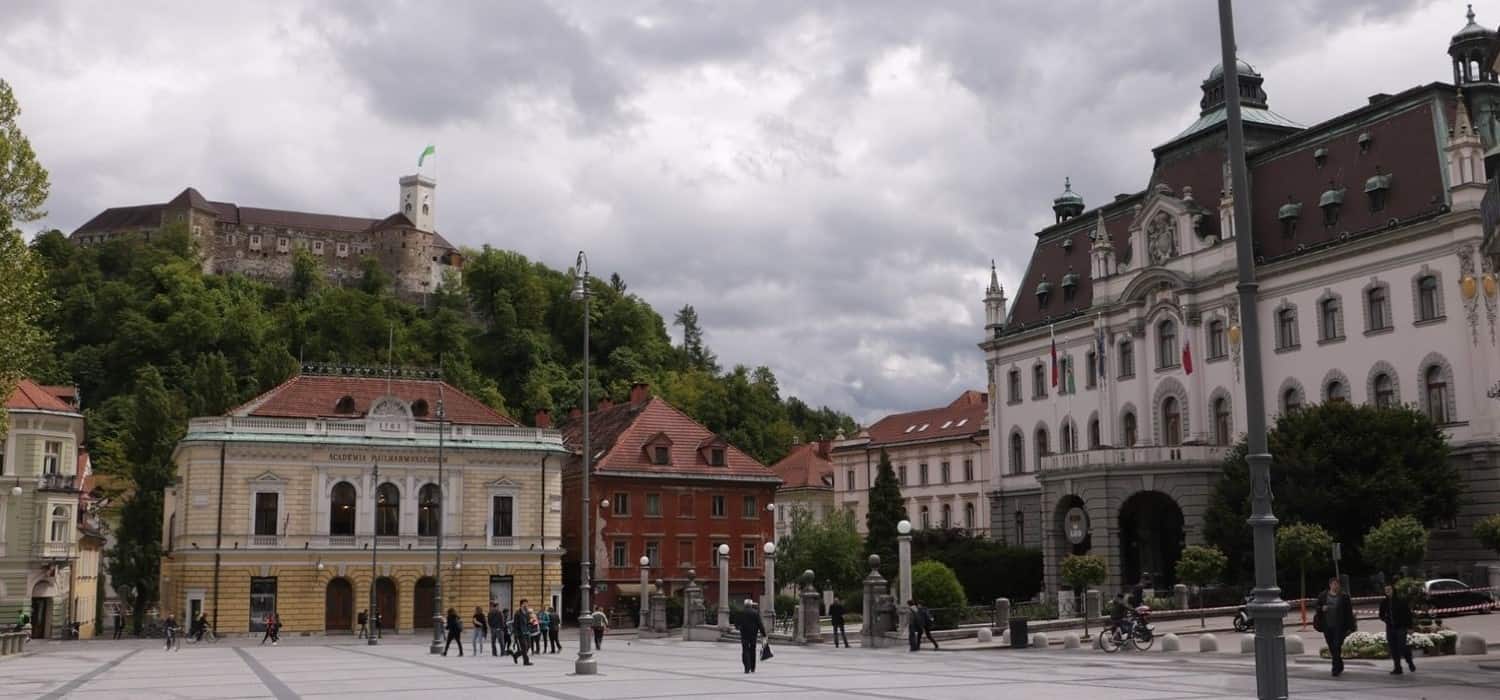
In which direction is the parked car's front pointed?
to the viewer's right

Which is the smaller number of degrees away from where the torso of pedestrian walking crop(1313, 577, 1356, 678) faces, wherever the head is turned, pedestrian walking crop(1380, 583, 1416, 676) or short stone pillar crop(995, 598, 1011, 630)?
the pedestrian walking

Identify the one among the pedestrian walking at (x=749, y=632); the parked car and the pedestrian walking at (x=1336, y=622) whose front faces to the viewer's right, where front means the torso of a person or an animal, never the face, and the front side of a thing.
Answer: the parked car

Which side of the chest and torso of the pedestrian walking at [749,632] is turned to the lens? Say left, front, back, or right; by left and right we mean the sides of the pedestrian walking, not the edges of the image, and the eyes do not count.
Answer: back

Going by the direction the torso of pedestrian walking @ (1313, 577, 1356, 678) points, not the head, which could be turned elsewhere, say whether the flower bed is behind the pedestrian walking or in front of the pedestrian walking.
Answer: behind

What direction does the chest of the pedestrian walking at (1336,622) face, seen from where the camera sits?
toward the camera

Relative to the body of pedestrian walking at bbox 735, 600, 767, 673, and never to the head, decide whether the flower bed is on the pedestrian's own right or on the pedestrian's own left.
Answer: on the pedestrian's own right

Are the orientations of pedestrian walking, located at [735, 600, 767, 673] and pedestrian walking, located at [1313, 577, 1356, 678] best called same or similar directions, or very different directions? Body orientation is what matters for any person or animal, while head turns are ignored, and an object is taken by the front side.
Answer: very different directions

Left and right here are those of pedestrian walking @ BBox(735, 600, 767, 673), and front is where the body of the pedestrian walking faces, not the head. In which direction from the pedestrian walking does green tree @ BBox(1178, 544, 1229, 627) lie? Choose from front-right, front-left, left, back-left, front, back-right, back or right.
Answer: front-right

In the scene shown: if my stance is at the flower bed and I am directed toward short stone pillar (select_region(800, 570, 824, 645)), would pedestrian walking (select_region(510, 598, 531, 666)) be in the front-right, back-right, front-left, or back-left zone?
front-left

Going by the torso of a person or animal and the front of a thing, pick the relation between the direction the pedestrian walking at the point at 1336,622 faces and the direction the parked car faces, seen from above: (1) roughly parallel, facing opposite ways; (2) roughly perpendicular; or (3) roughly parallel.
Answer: roughly perpendicular

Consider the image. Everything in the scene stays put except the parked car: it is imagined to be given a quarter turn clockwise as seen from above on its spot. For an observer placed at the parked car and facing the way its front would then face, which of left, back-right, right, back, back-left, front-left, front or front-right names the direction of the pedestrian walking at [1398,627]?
front
